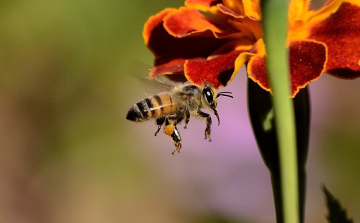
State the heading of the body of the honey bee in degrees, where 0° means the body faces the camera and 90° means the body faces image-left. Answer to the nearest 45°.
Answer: approximately 270°
